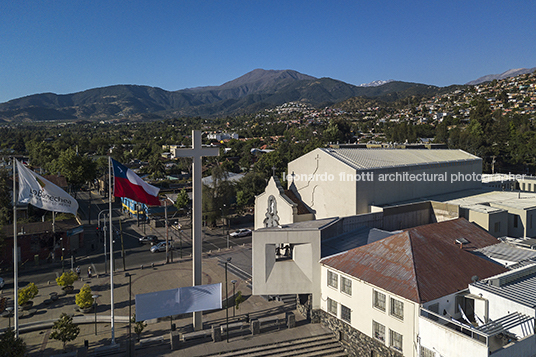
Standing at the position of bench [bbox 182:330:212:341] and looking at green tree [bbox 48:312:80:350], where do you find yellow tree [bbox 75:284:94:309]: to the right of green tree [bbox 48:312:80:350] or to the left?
right

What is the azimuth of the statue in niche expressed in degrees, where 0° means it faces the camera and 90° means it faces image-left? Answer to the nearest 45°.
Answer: approximately 0°

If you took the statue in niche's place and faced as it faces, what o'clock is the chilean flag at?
The chilean flag is roughly at 1 o'clock from the statue in niche.

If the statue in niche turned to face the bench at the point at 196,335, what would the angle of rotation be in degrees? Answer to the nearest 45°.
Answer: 0° — it already faces it

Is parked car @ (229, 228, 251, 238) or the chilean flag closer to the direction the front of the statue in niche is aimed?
the chilean flag

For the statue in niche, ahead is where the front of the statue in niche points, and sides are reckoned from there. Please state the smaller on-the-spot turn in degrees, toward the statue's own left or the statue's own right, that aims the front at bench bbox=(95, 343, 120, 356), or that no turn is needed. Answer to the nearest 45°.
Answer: approximately 45° to the statue's own right

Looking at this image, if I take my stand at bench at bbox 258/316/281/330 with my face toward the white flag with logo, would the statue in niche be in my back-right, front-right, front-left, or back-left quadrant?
back-right
